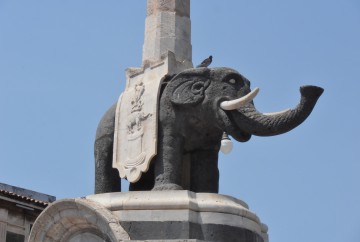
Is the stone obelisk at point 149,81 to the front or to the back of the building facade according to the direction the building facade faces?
to the front

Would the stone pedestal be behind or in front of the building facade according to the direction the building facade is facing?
in front

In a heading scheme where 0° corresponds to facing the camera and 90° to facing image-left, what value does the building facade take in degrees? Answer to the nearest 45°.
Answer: approximately 315°

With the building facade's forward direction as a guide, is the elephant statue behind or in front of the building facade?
in front
